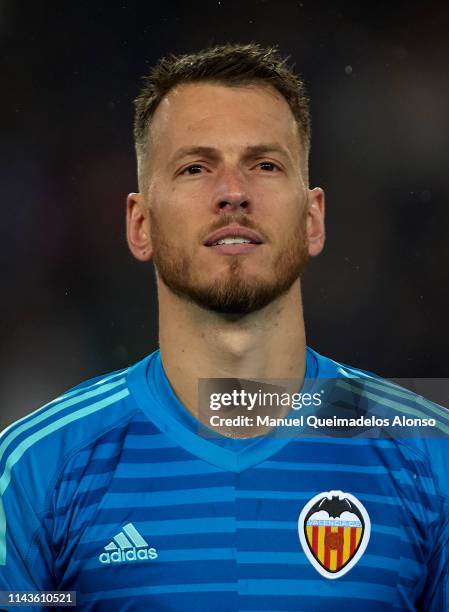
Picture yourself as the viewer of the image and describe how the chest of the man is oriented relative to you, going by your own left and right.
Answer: facing the viewer

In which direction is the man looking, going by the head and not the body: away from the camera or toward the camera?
toward the camera
